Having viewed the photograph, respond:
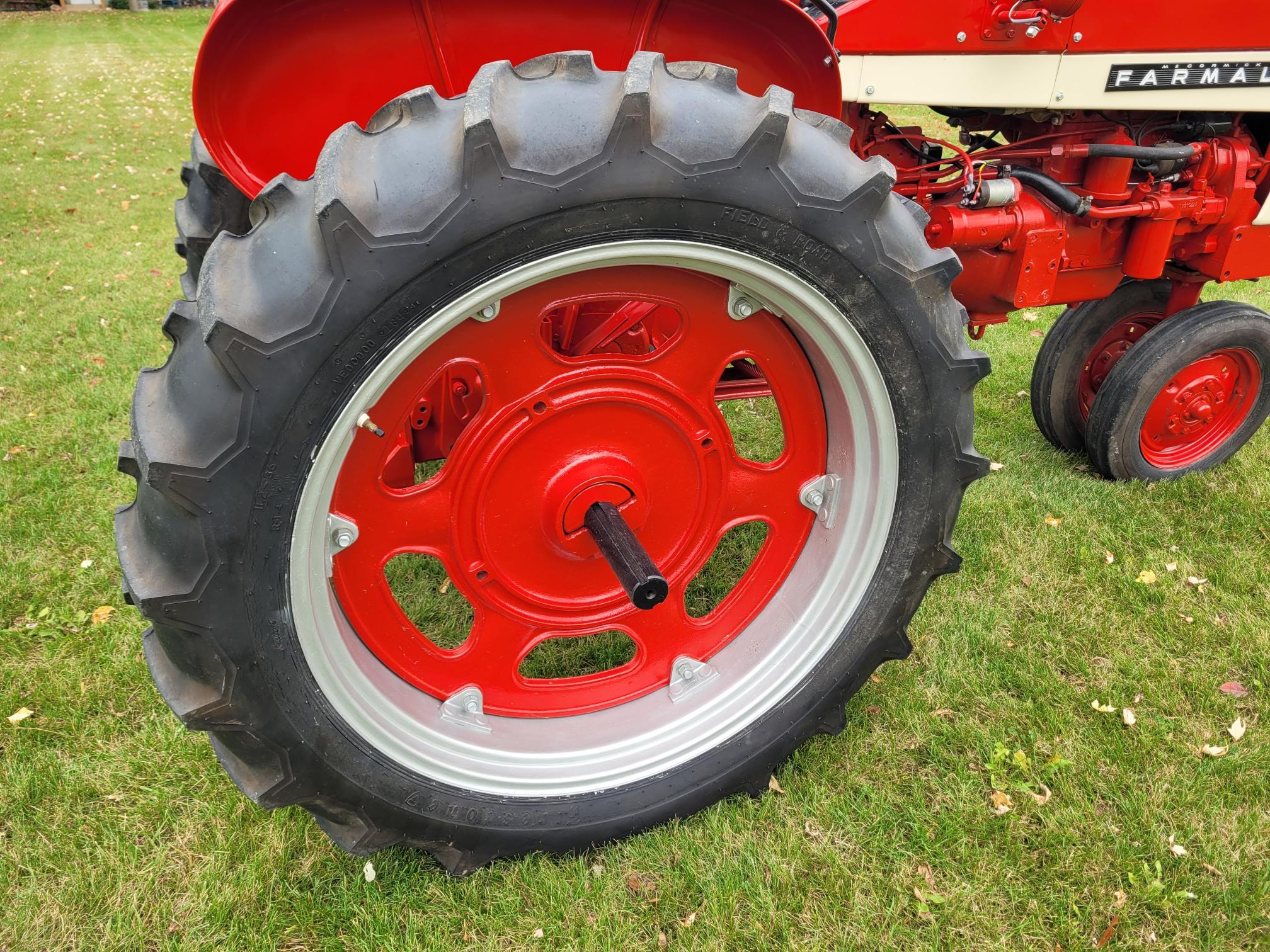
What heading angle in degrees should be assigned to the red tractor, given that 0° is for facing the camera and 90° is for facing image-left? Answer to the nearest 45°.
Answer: approximately 225°
